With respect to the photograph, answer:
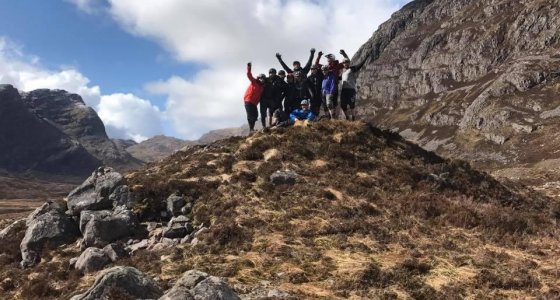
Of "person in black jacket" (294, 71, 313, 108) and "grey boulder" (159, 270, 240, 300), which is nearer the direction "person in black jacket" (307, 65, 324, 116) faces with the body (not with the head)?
the grey boulder

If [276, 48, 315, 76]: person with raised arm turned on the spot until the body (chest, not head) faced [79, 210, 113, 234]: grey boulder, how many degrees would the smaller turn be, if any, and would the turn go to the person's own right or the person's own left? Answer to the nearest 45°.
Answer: approximately 45° to the person's own right

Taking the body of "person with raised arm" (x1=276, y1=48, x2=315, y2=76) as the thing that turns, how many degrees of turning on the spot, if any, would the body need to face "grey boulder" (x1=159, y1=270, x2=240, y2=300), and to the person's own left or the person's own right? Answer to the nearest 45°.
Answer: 0° — they already face it

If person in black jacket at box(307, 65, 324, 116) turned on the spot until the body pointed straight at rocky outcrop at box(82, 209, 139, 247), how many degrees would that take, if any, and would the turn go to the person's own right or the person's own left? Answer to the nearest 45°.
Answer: approximately 45° to the person's own right

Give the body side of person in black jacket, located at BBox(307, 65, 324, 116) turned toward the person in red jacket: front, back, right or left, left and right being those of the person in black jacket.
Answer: right

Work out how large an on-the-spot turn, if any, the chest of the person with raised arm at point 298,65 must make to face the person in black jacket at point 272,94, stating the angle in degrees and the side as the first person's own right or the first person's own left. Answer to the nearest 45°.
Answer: approximately 90° to the first person's own right

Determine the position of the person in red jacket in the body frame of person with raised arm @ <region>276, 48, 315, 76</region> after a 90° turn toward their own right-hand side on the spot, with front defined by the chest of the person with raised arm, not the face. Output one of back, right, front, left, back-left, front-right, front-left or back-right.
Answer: front

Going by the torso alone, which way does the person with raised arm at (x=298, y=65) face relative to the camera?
toward the camera

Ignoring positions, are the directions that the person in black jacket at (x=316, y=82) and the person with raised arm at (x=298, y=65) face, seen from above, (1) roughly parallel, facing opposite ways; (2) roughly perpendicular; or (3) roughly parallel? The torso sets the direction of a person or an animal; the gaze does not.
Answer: roughly parallel

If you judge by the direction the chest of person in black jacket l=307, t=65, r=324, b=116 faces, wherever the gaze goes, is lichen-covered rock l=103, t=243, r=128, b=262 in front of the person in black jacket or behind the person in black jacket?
in front

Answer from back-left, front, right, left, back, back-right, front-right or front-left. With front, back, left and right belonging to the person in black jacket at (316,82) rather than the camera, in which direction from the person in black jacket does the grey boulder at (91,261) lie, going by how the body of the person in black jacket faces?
front-right

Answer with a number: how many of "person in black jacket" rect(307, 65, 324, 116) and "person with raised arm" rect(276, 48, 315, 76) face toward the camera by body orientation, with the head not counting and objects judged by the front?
2

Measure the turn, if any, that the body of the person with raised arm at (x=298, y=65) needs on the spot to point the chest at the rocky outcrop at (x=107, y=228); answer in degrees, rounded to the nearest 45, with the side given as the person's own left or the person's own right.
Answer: approximately 45° to the person's own right

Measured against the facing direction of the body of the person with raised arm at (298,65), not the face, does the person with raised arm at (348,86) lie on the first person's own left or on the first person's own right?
on the first person's own left
